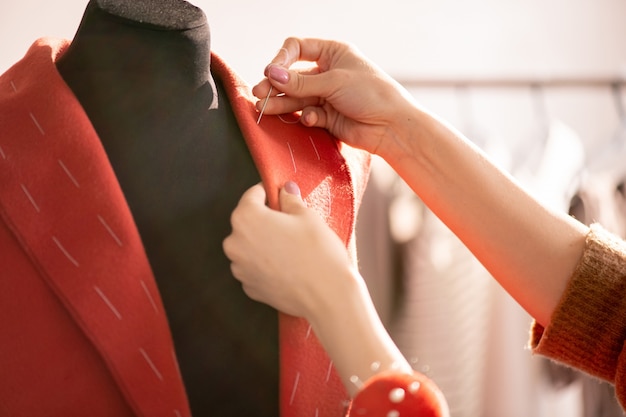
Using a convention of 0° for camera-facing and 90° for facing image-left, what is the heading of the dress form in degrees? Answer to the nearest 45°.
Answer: approximately 315°

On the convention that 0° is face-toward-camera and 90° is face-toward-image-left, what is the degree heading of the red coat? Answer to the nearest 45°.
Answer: approximately 315°

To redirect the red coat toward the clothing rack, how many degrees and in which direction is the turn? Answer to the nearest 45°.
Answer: approximately 90° to its left

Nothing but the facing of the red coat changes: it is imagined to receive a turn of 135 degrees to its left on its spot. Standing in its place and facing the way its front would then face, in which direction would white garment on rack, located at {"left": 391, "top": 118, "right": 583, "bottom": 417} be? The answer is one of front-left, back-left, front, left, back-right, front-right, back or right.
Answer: front-right
